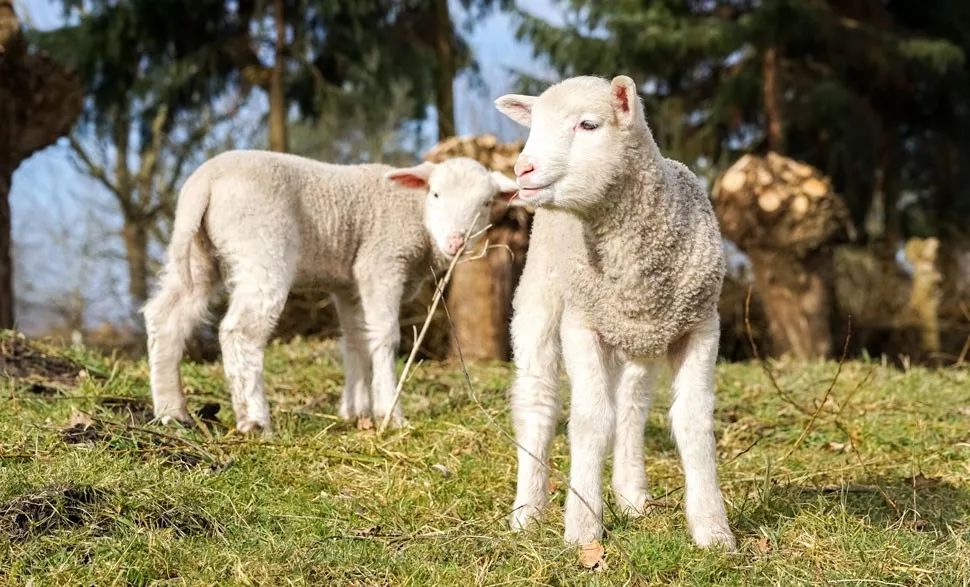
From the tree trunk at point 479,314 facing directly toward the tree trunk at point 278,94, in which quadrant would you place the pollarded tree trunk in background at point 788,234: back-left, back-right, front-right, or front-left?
back-right

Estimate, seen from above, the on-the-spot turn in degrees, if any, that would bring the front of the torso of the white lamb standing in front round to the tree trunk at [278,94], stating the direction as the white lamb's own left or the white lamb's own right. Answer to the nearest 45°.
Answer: approximately 135° to the white lamb's own right

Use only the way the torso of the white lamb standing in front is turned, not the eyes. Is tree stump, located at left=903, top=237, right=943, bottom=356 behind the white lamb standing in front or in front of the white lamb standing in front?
behind

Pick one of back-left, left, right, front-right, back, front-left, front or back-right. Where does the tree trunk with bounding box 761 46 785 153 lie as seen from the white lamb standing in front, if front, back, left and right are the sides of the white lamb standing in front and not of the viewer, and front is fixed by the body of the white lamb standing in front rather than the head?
back

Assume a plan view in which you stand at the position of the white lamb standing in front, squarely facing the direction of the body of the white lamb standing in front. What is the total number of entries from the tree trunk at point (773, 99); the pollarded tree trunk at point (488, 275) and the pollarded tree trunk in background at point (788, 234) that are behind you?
3

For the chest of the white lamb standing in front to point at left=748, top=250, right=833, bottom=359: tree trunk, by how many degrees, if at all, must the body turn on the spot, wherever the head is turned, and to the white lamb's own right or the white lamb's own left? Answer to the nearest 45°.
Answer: approximately 180°

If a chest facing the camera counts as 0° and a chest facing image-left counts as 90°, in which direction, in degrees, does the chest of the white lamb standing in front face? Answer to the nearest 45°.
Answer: approximately 0°

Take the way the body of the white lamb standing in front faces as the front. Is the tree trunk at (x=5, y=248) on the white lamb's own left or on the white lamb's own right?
on the white lamb's own right

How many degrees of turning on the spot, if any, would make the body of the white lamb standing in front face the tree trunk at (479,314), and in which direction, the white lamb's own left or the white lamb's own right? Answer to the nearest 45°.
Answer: approximately 180°

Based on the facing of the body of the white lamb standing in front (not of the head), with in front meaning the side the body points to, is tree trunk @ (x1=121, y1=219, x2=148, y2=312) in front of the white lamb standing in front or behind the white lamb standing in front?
behind
